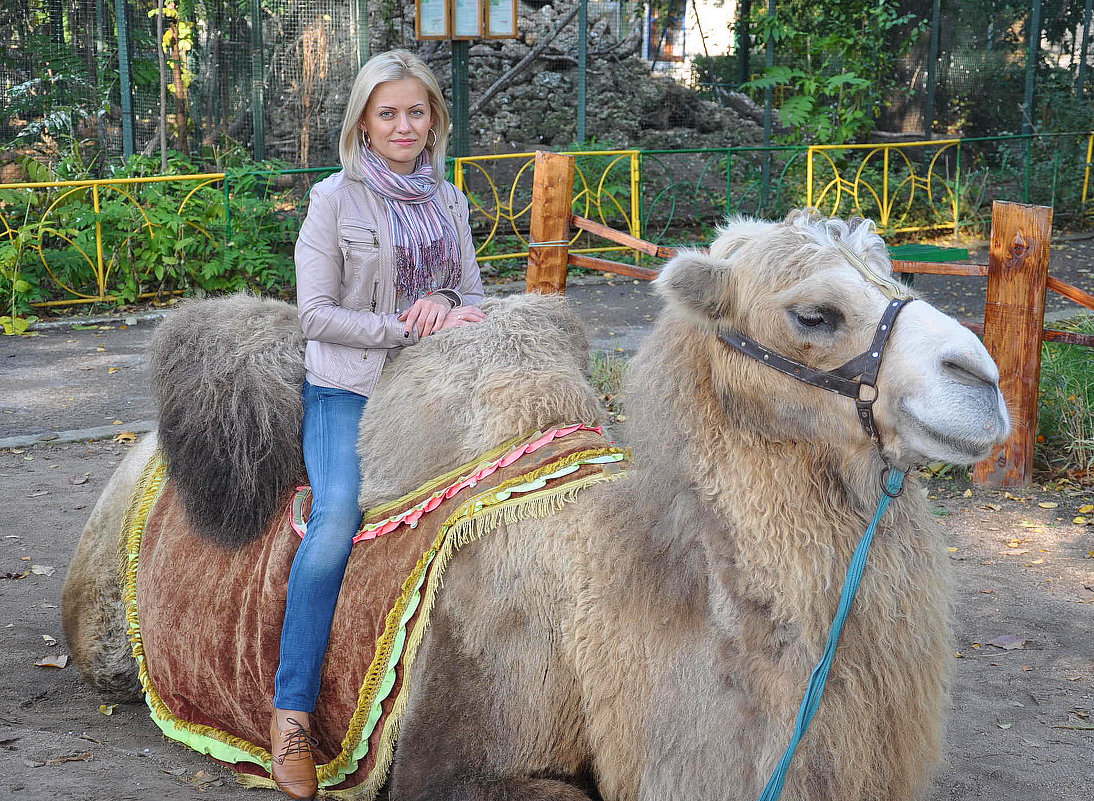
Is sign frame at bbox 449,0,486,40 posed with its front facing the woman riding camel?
yes

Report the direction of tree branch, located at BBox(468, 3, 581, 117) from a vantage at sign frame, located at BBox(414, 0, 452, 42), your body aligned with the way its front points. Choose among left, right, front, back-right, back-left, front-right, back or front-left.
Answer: back

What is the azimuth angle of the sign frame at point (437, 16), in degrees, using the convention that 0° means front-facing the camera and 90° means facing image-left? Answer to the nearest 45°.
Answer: approximately 0°

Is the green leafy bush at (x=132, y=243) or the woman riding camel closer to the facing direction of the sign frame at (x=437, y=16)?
the woman riding camel

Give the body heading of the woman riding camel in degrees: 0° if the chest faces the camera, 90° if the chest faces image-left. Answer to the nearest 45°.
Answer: approximately 315°
